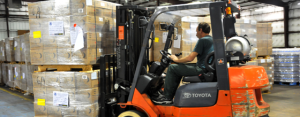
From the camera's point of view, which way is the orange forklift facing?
to the viewer's left

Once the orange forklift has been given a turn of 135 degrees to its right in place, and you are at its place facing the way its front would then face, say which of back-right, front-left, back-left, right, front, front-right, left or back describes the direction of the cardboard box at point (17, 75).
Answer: left

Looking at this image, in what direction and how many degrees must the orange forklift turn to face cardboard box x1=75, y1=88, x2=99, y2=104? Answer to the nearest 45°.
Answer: approximately 45° to its right

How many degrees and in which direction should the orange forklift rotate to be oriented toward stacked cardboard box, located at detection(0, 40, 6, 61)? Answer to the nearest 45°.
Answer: approximately 45° to its right

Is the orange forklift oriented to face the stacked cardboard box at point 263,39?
no

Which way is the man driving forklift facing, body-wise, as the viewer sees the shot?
to the viewer's left

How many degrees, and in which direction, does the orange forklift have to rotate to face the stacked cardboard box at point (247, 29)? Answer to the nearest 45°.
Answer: approximately 90° to its right
